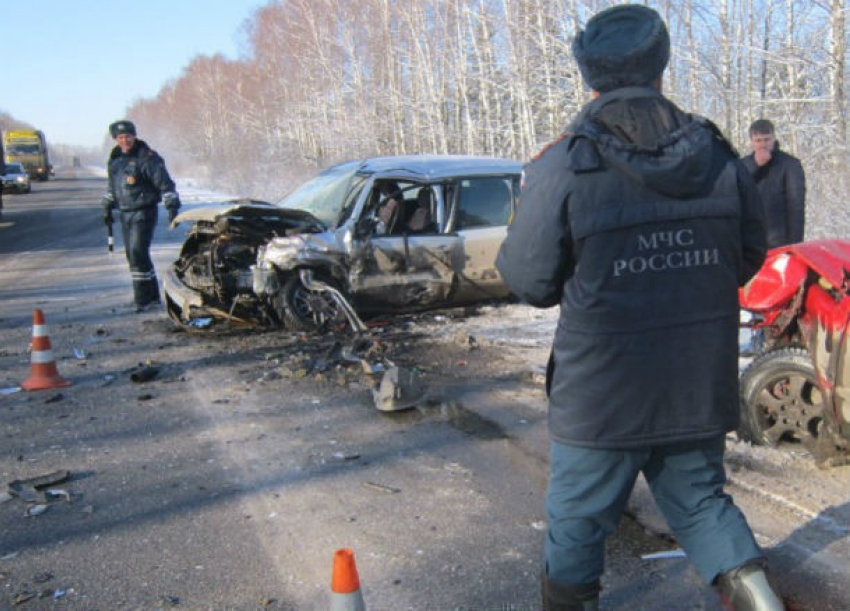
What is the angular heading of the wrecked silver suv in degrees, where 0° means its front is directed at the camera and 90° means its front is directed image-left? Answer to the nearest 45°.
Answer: approximately 45°

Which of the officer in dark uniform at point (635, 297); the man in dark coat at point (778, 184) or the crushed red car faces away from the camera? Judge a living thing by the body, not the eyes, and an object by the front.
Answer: the officer in dark uniform

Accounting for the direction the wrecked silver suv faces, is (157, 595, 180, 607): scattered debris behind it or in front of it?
in front

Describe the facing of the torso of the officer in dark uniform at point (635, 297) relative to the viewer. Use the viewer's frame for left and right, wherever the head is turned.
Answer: facing away from the viewer

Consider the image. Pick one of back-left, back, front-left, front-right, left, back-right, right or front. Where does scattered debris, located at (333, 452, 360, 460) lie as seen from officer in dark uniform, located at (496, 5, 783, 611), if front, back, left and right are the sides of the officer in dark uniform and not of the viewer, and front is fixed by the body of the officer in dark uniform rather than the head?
front-left

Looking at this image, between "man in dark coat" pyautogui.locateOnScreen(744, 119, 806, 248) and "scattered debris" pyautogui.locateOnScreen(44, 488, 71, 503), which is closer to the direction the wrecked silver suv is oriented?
the scattered debris

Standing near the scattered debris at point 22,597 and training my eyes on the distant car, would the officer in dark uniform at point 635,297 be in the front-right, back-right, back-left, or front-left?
back-right

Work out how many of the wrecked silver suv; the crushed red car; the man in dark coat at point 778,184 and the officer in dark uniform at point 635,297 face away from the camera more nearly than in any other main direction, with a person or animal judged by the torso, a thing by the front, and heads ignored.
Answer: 1

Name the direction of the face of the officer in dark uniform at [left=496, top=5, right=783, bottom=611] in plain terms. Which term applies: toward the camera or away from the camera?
away from the camera

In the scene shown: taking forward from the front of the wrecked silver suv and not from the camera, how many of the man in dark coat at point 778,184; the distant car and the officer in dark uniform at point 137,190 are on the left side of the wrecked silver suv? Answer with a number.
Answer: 1

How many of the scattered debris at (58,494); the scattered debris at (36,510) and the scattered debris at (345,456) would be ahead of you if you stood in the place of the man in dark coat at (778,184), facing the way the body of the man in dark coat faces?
3

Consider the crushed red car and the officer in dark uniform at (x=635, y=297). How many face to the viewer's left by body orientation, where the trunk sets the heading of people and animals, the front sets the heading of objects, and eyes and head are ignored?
1

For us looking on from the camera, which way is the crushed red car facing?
facing to the left of the viewer

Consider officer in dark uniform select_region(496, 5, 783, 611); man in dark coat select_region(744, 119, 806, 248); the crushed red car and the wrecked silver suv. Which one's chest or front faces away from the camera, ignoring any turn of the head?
the officer in dark uniform
